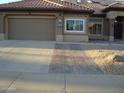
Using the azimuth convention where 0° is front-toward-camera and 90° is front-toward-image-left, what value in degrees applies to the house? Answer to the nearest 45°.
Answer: approximately 0°
